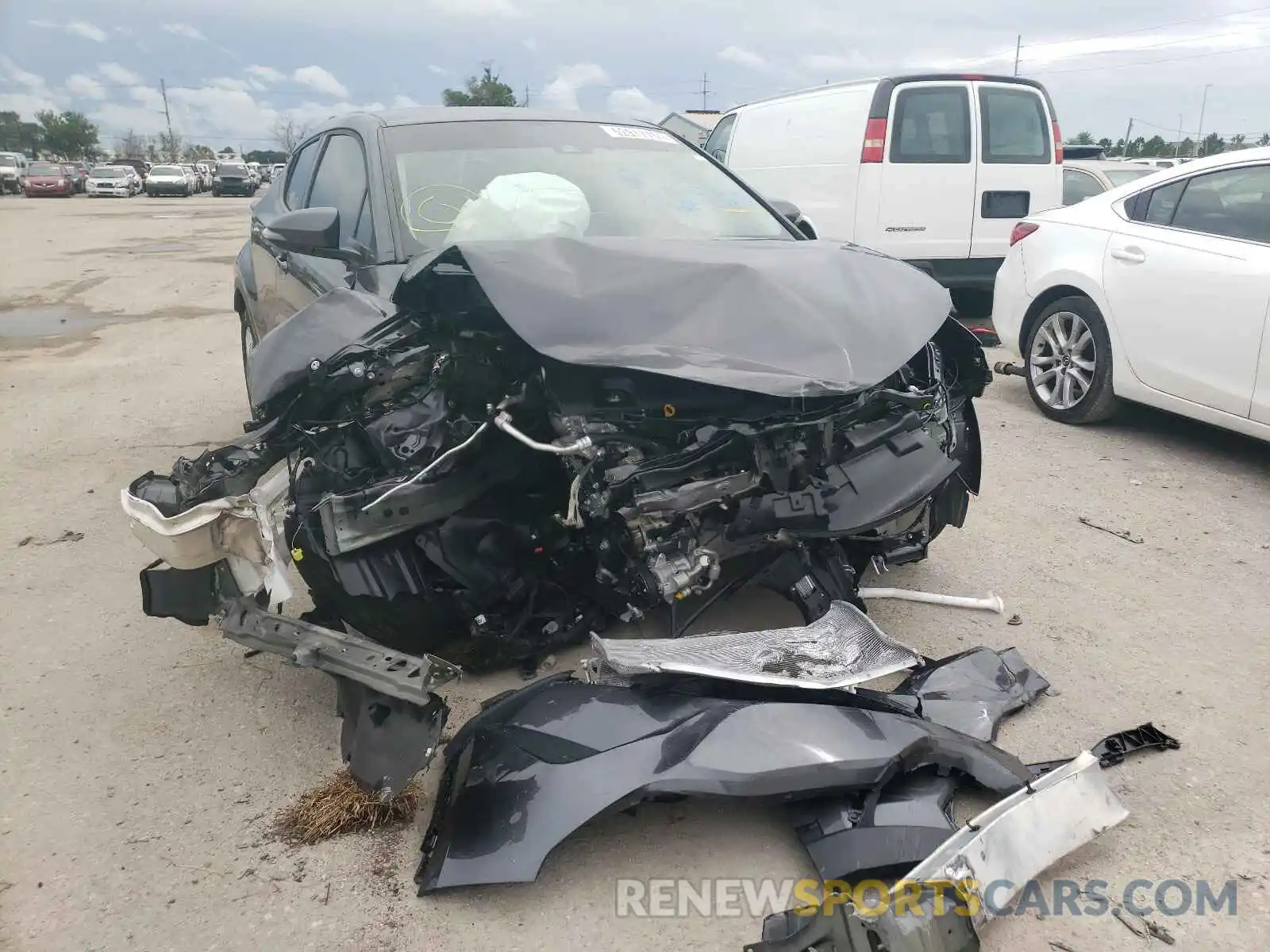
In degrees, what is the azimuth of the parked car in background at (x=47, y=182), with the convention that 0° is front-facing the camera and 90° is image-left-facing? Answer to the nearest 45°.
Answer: approximately 0°

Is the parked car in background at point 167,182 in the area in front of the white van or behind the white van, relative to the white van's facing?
in front

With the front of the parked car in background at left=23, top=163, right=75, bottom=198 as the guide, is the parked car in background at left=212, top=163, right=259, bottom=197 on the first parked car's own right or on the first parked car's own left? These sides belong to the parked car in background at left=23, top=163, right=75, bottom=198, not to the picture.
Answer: on the first parked car's own left

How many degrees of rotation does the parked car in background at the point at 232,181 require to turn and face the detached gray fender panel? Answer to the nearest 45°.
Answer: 0° — it already faces it

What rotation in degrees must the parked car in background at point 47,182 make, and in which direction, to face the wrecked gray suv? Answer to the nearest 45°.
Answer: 0° — it already faces it

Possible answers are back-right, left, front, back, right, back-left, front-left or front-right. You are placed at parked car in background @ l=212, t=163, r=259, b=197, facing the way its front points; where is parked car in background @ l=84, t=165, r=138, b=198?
front-right

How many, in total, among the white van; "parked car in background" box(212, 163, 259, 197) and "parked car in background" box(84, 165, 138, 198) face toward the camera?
2

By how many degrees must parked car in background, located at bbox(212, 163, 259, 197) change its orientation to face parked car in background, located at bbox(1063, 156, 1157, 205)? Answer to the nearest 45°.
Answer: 0° — it already faces it
